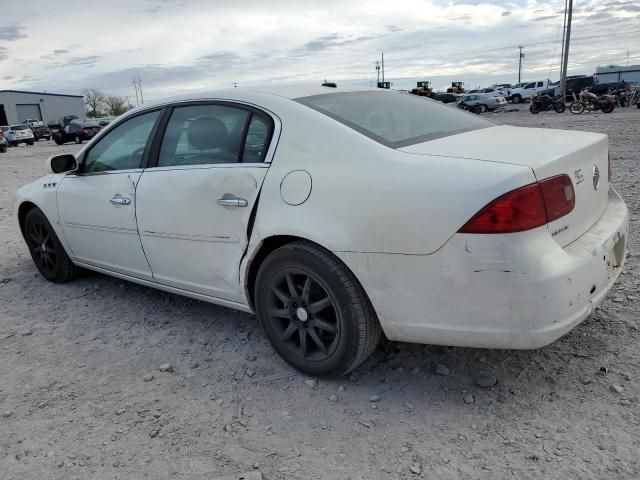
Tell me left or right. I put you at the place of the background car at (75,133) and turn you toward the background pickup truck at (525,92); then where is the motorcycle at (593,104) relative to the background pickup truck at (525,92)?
right

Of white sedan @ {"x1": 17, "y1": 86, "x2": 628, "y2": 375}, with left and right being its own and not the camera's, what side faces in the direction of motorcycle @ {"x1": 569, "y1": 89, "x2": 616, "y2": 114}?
right

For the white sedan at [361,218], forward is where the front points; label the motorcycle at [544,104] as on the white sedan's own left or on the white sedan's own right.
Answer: on the white sedan's own right

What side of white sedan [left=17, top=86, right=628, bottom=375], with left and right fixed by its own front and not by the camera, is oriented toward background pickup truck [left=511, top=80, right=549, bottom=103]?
right

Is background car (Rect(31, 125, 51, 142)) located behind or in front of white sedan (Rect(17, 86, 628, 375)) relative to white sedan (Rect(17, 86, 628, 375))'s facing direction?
in front

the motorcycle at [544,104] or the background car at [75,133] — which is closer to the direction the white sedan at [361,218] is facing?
the background car

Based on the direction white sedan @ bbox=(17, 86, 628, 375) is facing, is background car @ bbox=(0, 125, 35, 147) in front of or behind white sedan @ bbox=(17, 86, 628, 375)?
in front

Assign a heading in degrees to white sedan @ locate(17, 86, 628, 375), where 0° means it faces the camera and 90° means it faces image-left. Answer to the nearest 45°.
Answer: approximately 135°

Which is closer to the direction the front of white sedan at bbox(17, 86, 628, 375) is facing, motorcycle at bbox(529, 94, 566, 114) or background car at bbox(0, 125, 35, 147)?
the background car

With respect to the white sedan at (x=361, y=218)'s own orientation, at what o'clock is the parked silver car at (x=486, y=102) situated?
The parked silver car is roughly at 2 o'clock from the white sedan.
